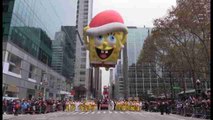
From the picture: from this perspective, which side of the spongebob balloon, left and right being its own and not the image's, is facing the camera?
front
